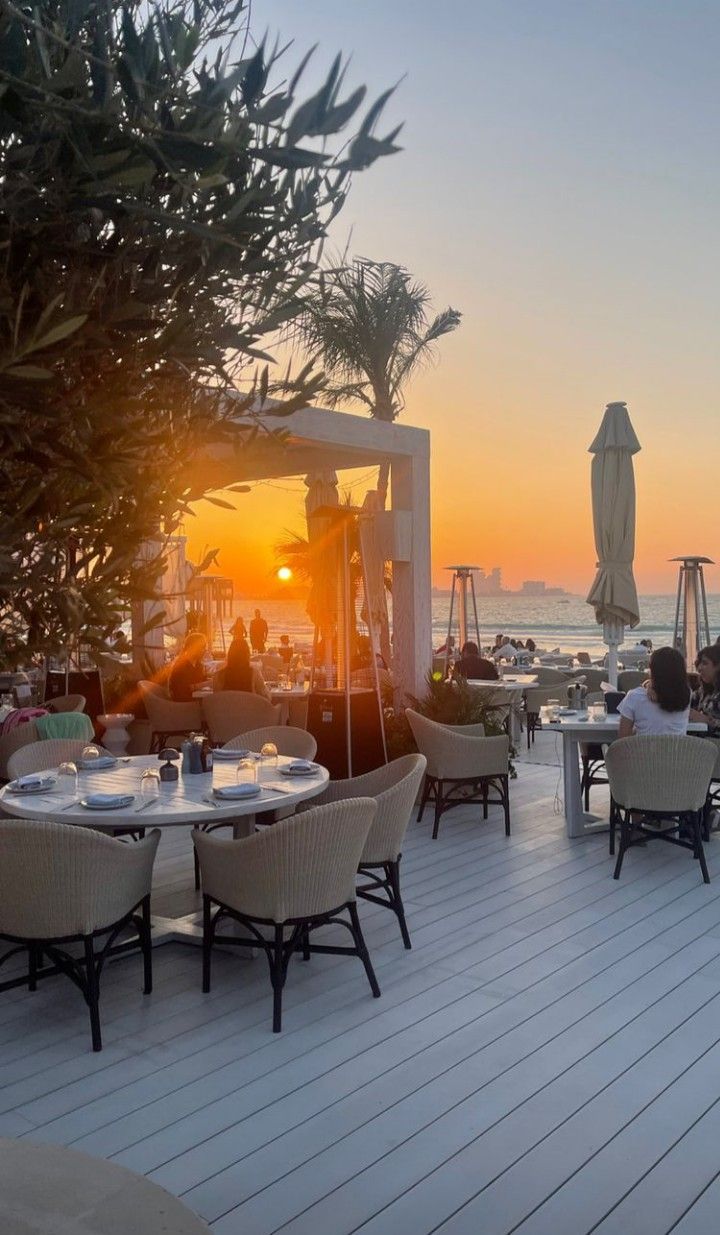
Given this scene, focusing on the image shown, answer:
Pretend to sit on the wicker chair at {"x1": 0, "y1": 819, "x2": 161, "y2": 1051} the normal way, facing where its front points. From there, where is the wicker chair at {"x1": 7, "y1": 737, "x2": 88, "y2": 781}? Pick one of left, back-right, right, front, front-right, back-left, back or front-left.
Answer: front-left

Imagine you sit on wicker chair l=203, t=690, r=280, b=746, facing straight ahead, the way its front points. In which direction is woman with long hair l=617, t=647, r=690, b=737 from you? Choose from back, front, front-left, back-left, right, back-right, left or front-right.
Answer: right

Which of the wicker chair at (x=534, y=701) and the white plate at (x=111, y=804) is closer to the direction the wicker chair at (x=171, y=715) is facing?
the wicker chair

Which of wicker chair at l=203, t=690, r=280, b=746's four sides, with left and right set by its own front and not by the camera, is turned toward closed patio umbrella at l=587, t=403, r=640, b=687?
right

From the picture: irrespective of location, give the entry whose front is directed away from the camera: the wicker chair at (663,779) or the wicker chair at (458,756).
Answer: the wicker chair at (663,779)

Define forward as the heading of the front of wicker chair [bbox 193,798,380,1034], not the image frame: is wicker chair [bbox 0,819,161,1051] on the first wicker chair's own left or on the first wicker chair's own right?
on the first wicker chair's own left

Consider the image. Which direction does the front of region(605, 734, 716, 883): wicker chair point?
away from the camera

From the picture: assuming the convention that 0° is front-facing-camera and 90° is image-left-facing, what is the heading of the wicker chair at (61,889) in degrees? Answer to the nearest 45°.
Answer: approximately 225°

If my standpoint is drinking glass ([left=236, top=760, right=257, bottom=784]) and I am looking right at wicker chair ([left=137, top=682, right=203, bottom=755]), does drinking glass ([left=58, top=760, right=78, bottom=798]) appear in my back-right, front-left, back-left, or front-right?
front-left

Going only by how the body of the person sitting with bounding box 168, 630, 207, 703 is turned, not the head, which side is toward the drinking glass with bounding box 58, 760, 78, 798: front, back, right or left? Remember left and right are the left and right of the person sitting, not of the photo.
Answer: right

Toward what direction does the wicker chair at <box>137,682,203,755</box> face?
to the viewer's right

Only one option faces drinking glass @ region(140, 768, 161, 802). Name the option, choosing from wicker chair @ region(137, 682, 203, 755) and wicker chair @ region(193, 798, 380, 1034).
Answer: wicker chair @ region(193, 798, 380, 1034)

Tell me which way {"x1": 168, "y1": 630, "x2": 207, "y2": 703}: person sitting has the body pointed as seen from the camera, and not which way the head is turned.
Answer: to the viewer's right

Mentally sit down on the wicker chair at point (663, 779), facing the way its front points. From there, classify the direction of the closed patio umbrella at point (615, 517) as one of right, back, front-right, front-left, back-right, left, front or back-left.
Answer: front

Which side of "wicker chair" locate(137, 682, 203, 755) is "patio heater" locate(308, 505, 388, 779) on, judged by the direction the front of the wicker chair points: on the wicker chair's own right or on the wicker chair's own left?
on the wicker chair's own right
